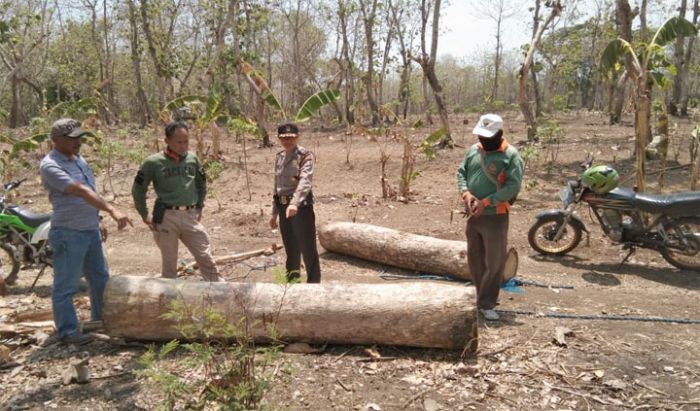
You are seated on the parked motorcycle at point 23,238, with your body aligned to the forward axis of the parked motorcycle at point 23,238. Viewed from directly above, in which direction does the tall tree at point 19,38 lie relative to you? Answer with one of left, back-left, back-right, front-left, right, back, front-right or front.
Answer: back-right

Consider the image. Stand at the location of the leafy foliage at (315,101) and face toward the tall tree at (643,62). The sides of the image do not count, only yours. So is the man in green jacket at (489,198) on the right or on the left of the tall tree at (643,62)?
right

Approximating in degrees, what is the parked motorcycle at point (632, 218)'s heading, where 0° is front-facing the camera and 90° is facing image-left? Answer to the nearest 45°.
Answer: approximately 90°

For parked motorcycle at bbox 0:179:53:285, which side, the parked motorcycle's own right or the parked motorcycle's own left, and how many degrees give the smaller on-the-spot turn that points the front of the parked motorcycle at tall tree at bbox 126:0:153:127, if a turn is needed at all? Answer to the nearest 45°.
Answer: approximately 135° to the parked motorcycle's own right

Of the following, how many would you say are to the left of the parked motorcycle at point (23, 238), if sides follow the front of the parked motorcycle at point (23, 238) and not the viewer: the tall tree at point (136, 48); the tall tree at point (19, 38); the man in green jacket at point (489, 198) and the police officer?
0

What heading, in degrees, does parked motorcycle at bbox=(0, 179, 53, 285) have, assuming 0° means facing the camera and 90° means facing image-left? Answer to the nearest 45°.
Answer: approximately 45°

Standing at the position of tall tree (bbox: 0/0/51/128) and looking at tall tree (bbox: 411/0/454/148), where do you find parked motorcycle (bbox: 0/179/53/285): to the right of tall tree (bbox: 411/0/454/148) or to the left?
right
